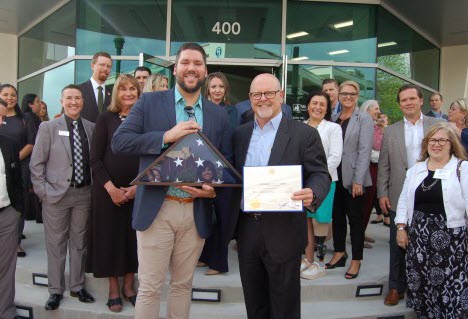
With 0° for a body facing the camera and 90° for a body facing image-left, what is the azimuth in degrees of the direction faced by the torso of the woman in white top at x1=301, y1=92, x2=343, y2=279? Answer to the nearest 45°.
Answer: approximately 45°

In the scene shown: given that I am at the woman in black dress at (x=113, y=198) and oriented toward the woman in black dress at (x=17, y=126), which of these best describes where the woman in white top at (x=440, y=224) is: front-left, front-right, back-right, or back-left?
back-right

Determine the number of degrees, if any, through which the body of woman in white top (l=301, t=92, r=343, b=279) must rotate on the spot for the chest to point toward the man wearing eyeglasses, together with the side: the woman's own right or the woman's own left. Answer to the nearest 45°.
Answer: approximately 45° to the woman's own left

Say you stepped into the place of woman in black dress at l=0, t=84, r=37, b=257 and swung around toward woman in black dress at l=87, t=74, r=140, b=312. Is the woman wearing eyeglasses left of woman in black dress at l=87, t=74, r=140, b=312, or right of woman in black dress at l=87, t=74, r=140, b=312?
left

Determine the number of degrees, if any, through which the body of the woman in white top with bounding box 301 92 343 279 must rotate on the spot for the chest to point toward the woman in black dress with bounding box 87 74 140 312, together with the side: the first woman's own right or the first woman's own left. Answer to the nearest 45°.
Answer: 0° — they already face them
